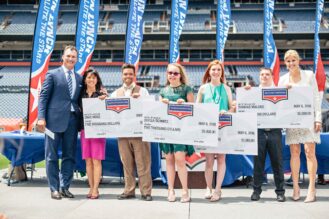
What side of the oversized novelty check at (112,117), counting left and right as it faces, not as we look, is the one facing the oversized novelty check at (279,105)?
left

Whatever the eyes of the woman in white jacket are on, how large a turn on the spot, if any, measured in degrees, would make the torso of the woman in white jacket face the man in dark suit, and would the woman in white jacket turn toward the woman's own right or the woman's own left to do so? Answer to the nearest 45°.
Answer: approximately 90° to the woman's own right

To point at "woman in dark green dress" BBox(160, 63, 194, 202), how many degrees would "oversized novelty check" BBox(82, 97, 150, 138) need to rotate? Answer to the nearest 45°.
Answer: approximately 45° to its left

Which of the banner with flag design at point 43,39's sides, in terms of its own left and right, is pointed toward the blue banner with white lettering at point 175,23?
left

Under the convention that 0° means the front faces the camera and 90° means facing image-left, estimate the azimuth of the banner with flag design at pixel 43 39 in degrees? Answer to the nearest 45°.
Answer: approximately 0°

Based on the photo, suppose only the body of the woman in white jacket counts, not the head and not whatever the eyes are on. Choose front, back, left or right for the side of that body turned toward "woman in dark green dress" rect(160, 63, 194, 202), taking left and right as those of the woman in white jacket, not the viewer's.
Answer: right

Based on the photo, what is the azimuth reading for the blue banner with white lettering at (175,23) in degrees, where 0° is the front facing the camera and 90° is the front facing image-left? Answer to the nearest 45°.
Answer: approximately 0°

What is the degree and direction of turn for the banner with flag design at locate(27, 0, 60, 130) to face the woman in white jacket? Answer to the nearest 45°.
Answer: approximately 45° to its left
